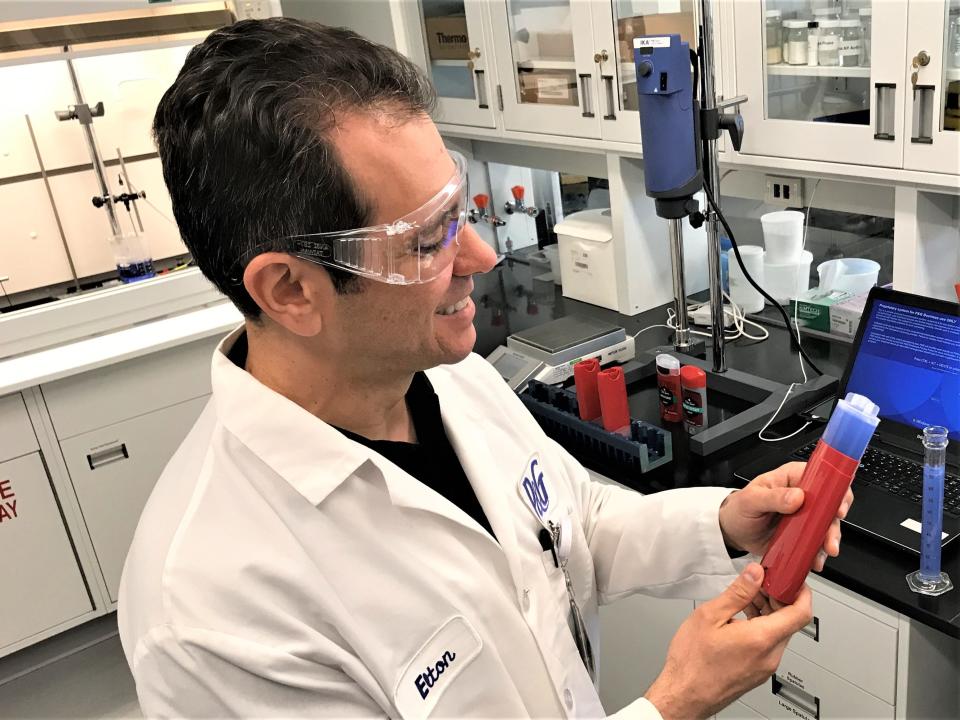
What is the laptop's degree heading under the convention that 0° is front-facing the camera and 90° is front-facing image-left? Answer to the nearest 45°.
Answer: approximately 45°

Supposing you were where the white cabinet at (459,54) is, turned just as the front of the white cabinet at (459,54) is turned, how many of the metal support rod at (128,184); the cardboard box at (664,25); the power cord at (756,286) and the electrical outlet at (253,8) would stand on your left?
2

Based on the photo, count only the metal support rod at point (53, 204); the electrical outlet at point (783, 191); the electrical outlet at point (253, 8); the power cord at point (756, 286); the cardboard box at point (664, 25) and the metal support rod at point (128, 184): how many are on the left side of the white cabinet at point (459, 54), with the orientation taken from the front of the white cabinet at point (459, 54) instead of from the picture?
3

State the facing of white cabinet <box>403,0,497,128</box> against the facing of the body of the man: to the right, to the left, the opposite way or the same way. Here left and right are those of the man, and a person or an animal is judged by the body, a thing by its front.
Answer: to the right

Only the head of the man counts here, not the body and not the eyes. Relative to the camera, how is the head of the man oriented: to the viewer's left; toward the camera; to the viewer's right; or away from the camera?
to the viewer's right

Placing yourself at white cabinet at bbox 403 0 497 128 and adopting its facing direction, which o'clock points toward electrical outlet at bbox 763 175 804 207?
The electrical outlet is roughly at 9 o'clock from the white cabinet.

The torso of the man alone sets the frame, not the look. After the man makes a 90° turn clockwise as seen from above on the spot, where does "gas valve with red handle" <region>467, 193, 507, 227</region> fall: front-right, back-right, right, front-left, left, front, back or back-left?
back-right

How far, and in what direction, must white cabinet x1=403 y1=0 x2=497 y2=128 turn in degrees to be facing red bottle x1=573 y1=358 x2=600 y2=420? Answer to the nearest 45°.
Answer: approximately 45° to its left

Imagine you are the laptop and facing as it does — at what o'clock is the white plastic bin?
The white plastic bin is roughly at 3 o'clock from the laptop.

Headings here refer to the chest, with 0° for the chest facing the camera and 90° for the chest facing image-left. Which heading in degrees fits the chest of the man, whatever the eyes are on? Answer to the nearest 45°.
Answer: approximately 315°
